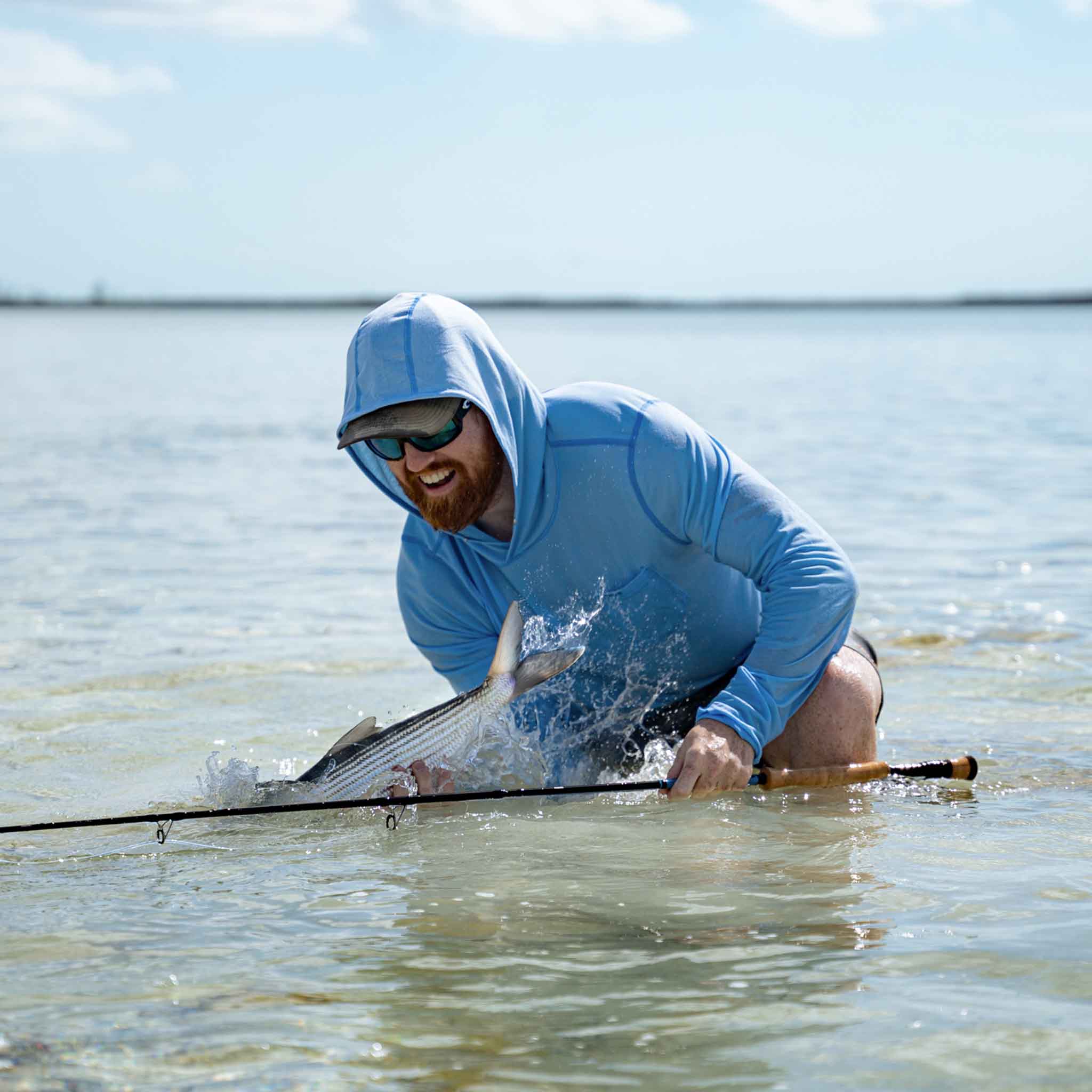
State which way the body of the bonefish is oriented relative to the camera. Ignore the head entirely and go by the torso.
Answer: to the viewer's left

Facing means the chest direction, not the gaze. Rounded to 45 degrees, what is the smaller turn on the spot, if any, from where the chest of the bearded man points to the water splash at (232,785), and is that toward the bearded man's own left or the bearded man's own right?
approximately 45° to the bearded man's own right

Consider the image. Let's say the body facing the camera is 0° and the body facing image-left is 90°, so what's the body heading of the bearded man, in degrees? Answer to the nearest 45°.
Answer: approximately 45°
